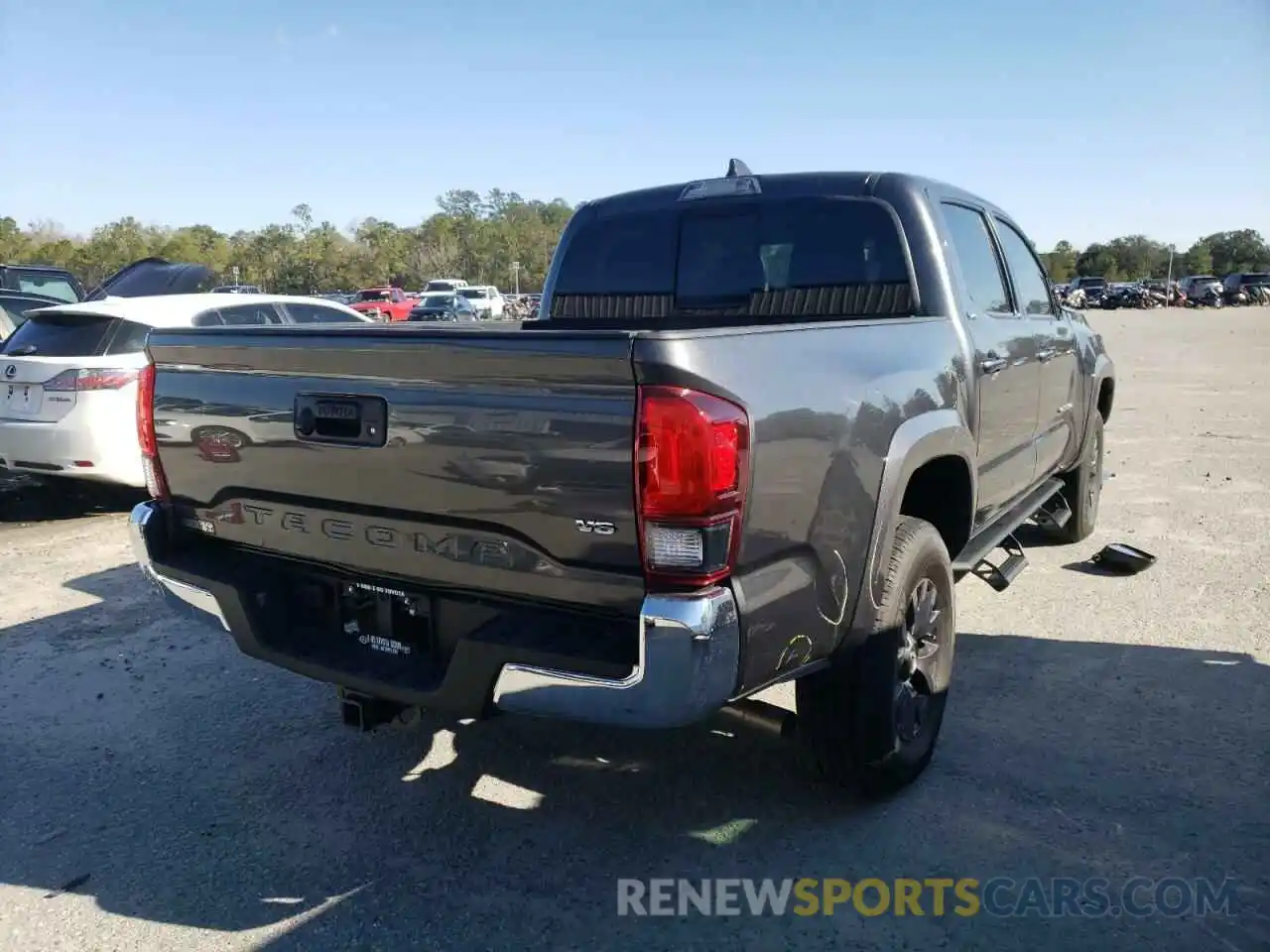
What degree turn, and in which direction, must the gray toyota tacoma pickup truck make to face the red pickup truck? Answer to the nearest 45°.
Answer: approximately 45° to its left

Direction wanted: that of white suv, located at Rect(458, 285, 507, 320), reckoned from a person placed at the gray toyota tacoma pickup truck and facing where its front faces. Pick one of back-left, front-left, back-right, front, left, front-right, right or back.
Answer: front-left

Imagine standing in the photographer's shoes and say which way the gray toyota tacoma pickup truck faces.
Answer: facing away from the viewer and to the right of the viewer
